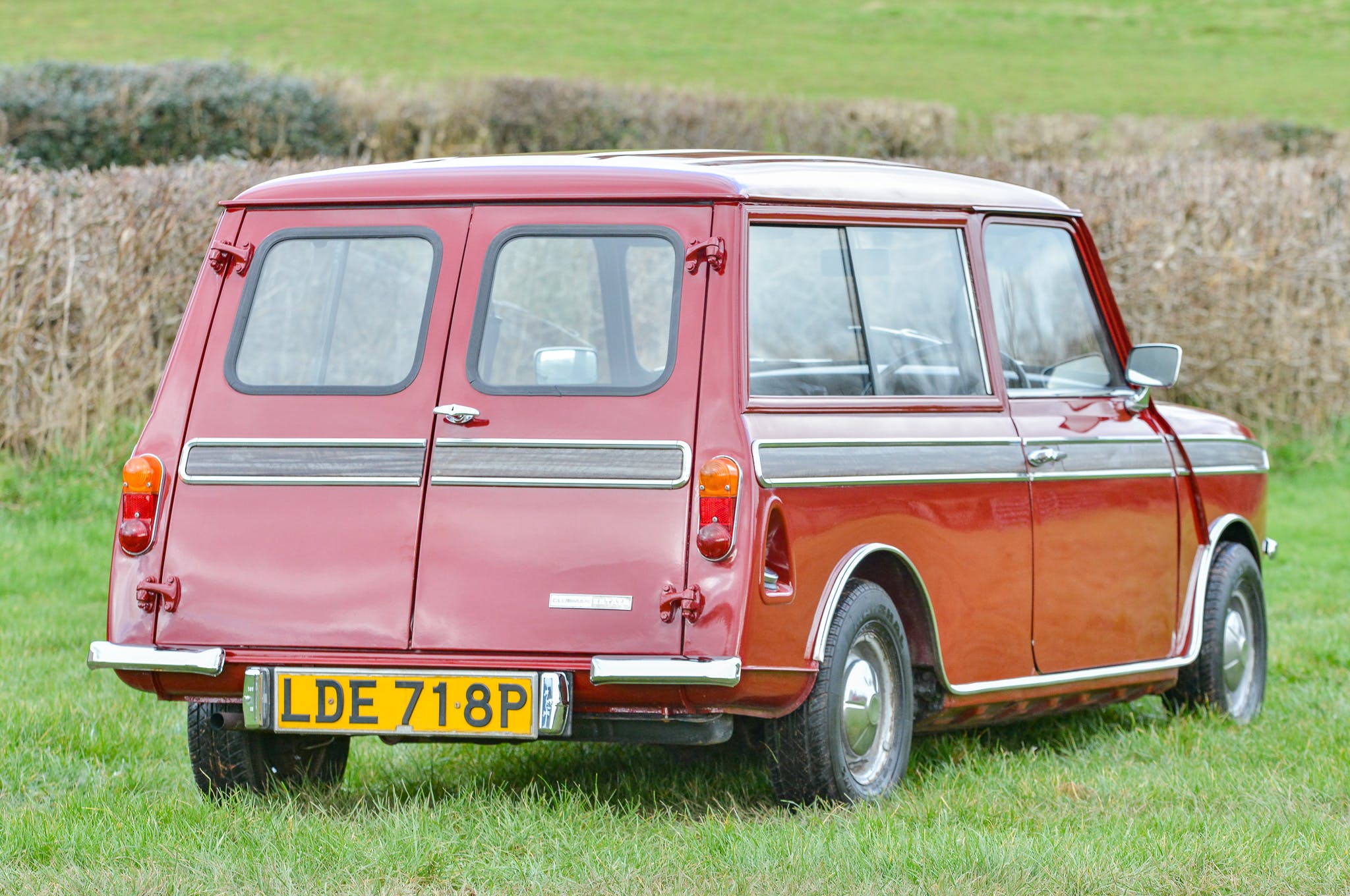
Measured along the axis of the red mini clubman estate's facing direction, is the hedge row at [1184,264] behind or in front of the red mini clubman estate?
in front

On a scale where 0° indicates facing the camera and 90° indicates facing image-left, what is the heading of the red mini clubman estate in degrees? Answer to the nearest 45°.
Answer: approximately 225°

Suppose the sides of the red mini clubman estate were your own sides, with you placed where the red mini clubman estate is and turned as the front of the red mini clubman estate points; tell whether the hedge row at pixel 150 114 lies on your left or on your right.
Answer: on your left

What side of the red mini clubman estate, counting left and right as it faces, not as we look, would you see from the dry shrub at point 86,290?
left

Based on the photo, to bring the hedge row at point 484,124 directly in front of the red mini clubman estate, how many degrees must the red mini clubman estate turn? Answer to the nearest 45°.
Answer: approximately 45° to its left

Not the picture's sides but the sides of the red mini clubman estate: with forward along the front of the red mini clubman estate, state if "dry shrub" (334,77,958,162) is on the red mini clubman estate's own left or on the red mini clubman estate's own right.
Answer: on the red mini clubman estate's own left
